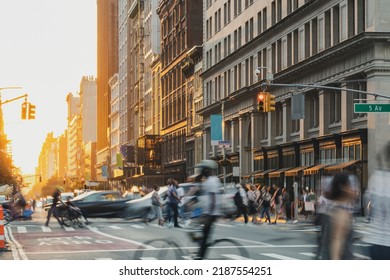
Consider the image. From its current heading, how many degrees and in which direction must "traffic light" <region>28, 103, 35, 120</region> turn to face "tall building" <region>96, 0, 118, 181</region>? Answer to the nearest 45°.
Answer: approximately 90° to its left

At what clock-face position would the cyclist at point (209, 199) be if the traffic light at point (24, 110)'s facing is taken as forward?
The cyclist is roughly at 12 o'clock from the traffic light.

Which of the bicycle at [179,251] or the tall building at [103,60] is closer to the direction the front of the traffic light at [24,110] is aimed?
the bicycle

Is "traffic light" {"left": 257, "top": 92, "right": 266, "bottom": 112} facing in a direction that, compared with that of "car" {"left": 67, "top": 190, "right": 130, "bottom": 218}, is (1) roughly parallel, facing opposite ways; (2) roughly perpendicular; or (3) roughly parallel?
roughly perpendicular

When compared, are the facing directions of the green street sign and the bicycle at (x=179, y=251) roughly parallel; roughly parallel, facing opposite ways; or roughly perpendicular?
roughly perpendicular
